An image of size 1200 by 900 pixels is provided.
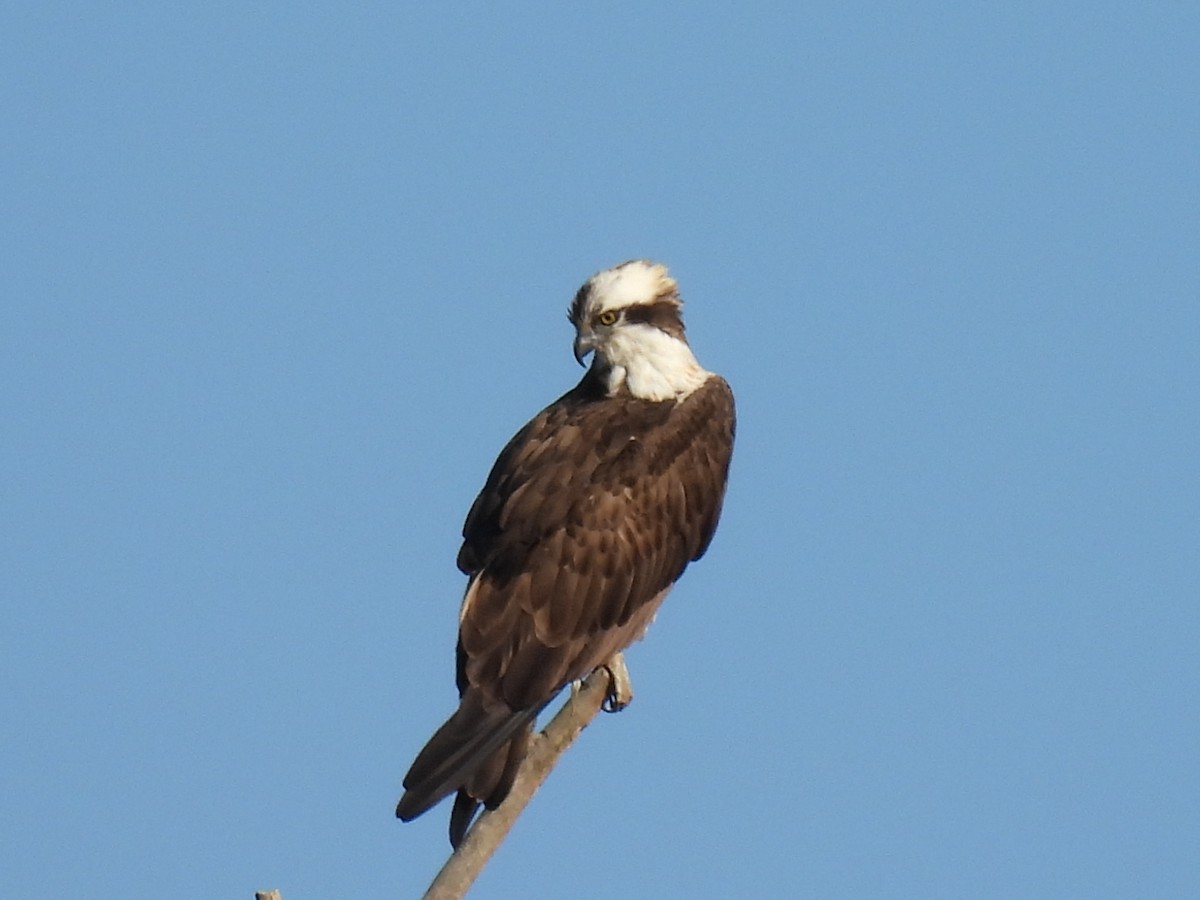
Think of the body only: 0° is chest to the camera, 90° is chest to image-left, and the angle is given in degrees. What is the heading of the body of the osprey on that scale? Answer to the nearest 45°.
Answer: approximately 225°
